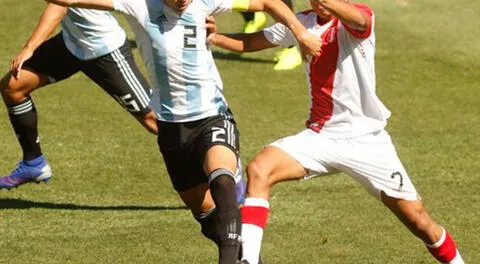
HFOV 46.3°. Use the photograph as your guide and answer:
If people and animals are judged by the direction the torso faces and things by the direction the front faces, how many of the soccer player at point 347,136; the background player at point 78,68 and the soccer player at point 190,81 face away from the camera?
0

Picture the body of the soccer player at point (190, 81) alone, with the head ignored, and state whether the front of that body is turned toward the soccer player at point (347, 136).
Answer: no

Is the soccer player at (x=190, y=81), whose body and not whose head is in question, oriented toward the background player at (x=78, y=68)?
no

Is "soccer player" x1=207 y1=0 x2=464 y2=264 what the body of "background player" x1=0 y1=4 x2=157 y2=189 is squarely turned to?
no

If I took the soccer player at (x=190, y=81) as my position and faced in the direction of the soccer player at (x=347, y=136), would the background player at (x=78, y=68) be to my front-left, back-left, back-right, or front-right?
back-left

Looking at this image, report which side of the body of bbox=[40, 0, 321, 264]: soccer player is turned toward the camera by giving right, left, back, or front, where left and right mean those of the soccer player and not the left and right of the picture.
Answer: front

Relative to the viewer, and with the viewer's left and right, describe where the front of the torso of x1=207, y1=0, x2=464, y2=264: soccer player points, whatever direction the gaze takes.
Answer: facing the viewer and to the left of the viewer
